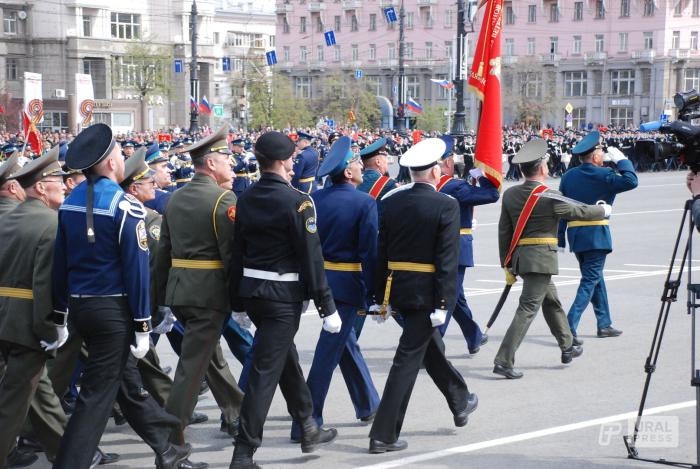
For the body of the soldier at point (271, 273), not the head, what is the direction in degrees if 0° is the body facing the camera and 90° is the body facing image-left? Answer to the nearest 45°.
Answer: approximately 225°

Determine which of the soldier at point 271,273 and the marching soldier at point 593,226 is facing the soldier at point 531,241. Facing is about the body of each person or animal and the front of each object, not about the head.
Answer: the soldier at point 271,273

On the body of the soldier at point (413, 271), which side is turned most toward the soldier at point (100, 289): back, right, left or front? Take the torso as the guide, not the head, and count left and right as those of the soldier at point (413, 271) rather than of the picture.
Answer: back

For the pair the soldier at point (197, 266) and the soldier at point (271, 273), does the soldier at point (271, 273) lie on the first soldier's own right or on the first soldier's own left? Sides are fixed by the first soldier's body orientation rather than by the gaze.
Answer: on the first soldier's own right

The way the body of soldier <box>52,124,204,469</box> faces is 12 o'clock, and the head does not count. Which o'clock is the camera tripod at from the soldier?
The camera tripod is roughly at 2 o'clock from the soldier.

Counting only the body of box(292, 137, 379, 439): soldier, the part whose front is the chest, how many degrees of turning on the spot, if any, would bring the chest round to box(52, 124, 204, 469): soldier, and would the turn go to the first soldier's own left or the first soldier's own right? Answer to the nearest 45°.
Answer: approximately 180°

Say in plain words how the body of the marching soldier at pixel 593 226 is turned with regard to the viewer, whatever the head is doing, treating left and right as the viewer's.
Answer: facing away from the viewer and to the right of the viewer

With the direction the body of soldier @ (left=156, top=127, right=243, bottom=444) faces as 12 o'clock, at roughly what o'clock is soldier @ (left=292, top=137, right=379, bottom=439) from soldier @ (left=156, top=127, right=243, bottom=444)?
soldier @ (left=292, top=137, right=379, bottom=439) is roughly at 1 o'clock from soldier @ (left=156, top=127, right=243, bottom=444).

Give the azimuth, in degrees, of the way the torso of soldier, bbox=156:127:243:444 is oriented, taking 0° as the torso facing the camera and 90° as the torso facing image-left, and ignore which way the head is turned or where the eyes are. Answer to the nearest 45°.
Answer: approximately 225°

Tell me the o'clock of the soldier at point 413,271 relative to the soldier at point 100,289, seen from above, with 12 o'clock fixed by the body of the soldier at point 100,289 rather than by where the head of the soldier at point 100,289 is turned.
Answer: the soldier at point 413,271 is roughly at 1 o'clock from the soldier at point 100,289.

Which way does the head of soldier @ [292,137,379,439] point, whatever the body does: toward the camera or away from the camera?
away from the camera

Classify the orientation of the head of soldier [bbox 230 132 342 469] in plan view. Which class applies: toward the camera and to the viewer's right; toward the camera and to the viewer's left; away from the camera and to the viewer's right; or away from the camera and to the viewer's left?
away from the camera and to the viewer's right
